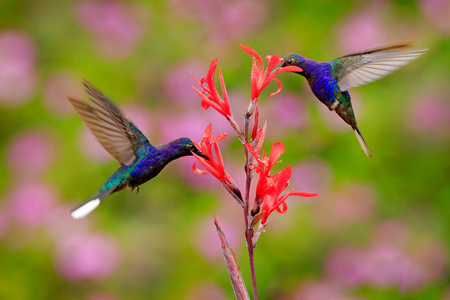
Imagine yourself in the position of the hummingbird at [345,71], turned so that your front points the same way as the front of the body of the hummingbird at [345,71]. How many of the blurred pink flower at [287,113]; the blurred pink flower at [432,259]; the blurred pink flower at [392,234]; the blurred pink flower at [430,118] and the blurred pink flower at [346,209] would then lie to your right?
5

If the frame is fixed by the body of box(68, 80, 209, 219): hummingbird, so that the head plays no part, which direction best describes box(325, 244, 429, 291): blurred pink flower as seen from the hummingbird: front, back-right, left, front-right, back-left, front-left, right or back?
front-left

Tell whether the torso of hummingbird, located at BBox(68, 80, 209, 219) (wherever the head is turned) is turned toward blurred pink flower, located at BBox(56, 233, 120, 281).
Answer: no

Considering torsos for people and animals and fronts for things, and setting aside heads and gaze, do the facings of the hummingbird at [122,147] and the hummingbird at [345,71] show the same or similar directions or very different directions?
very different directions

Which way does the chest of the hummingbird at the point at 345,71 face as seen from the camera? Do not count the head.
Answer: to the viewer's left

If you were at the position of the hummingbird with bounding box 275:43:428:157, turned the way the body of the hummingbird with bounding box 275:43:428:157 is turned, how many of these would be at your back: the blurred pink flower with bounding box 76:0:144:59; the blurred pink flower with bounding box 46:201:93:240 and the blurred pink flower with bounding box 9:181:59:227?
0

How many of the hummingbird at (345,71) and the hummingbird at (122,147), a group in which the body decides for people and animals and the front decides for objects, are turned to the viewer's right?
1

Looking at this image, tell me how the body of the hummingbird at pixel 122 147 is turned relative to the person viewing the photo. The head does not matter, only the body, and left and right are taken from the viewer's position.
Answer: facing to the right of the viewer

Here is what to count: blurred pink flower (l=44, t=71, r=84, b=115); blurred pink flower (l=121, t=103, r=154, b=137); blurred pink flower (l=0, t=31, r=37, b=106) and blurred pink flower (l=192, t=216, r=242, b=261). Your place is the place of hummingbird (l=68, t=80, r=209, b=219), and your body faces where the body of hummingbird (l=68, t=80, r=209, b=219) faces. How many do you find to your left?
4

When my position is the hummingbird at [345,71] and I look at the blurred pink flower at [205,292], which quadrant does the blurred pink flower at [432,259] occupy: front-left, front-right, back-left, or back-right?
front-right

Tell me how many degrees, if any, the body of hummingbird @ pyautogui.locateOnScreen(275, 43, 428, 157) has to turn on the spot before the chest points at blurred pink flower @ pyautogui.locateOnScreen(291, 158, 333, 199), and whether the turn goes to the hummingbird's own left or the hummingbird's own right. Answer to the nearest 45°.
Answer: approximately 90° to the hummingbird's own right

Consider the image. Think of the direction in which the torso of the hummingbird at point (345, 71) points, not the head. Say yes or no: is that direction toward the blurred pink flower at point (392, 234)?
no

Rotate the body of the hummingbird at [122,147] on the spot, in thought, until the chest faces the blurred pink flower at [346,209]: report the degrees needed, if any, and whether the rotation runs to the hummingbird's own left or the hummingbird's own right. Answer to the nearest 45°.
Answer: approximately 45° to the hummingbird's own left
